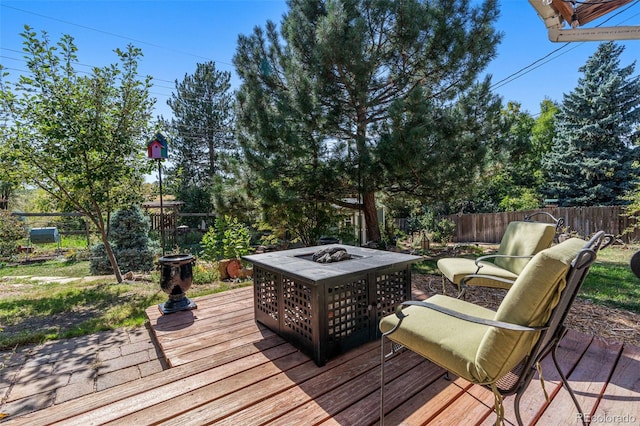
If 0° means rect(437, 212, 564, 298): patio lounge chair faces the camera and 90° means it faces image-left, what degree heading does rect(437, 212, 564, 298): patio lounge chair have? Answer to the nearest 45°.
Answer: approximately 45°

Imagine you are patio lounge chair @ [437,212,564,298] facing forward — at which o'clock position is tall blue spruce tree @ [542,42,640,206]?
The tall blue spruce tree is roughly at 5 o'clock from the patio lounge chair.

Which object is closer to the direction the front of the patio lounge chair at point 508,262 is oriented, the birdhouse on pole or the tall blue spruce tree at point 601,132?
the birdhouse on pole

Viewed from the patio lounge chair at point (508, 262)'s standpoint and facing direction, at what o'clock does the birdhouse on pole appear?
The birdhouse on pole is roughly at 1 o'clock from the patio lounge chair.

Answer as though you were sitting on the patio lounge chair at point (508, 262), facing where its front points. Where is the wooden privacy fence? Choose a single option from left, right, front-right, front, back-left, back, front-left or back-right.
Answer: back-right

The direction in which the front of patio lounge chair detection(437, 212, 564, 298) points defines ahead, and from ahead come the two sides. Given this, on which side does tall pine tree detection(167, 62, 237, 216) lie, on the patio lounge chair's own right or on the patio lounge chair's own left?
on the patio lounge chair's own right

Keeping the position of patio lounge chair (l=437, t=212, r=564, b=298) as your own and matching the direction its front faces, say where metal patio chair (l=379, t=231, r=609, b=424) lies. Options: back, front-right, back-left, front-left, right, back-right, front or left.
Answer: front-left

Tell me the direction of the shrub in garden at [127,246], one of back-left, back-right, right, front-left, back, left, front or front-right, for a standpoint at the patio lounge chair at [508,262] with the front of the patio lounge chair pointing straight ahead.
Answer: front-right

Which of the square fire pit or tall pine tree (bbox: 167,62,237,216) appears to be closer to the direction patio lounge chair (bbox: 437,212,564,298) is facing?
the square fire pit

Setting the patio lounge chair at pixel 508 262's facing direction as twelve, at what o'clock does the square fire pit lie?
The square fire pit is roughly at 12 o'clock from the patio lounge chair.
